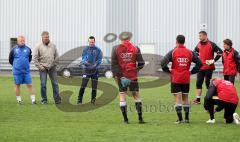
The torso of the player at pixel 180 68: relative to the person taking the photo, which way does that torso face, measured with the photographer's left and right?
facing away from the viewer

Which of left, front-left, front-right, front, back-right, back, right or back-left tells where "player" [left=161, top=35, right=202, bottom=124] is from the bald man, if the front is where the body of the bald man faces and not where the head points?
front-left

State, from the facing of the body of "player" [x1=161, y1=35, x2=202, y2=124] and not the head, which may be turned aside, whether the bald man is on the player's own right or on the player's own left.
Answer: on the player's own left

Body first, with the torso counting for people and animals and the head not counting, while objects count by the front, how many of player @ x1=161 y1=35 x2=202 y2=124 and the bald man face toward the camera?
1

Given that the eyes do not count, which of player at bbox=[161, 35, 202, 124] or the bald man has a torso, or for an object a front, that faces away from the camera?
the player

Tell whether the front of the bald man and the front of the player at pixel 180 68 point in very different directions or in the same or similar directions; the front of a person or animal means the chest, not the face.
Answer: very different directions

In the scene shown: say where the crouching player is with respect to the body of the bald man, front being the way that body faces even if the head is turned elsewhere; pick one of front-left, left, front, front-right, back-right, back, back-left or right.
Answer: front-left

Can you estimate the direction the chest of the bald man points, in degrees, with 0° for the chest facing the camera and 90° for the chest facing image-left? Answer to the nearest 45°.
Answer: approximately 0°

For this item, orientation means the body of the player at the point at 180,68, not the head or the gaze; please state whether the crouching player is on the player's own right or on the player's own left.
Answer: on the player's own right
